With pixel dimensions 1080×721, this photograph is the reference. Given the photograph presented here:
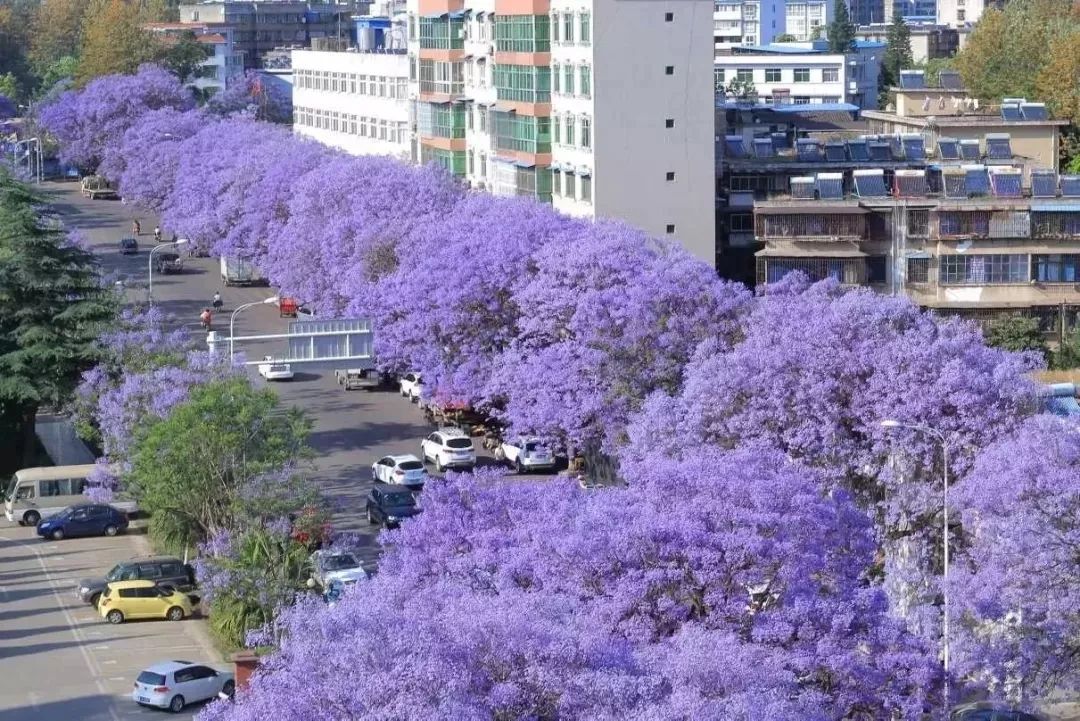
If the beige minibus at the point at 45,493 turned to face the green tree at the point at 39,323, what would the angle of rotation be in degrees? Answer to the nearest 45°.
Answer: approximately 90° to its right

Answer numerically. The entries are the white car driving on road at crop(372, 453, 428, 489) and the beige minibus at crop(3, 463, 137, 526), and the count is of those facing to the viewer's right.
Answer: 0

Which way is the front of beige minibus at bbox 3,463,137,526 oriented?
to the viewer's left

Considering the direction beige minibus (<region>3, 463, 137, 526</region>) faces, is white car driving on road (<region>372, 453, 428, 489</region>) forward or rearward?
rearward

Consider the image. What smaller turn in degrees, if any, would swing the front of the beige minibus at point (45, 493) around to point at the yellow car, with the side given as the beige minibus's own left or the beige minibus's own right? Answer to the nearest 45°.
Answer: approximately 90° to the beige minibus's own left

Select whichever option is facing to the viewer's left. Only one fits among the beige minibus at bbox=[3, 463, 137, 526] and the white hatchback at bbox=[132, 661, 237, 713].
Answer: the beige minibus

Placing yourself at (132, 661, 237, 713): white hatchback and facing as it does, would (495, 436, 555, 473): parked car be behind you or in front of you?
in front

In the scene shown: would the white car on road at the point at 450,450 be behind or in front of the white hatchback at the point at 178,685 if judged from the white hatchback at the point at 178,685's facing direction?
in front
